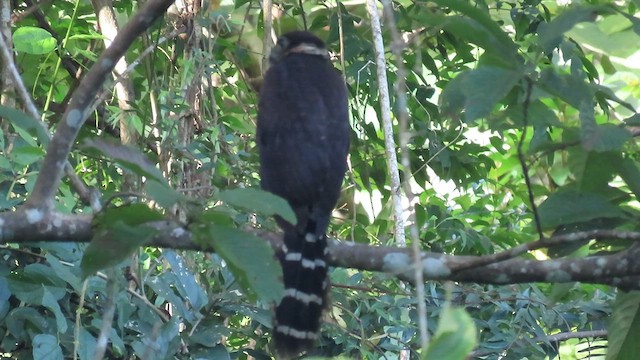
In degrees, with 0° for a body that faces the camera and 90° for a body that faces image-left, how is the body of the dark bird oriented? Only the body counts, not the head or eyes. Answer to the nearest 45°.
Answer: approximately 180°

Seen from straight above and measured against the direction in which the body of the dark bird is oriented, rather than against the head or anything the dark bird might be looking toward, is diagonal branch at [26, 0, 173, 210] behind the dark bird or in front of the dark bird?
behind

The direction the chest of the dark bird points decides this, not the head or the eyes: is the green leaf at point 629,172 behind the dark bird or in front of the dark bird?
behind

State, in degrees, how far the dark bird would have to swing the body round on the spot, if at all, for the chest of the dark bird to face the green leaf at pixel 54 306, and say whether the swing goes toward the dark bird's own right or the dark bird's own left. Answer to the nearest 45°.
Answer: approximately 135° to the dark bird's own left

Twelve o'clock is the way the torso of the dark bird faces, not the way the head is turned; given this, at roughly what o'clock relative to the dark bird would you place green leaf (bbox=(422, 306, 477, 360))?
The green leaf is roughly at 6 o'clock from the dark bird.
